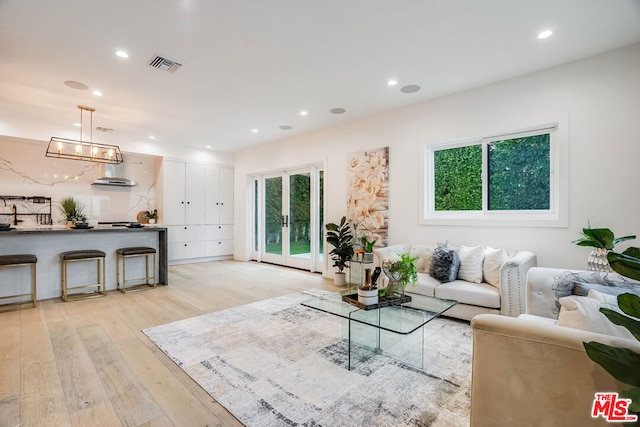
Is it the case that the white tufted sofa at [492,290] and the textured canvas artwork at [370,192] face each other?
no

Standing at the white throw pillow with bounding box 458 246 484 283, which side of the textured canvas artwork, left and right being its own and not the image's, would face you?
left

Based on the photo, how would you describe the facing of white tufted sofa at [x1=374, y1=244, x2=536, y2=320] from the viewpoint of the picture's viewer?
facing the viewer and to the left of the viewer

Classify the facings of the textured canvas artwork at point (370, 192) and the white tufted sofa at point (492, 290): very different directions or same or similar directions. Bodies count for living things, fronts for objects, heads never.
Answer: same or similar directions

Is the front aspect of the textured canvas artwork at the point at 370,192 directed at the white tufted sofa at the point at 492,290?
no

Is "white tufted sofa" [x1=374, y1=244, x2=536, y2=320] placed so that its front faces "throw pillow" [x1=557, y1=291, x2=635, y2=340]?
no

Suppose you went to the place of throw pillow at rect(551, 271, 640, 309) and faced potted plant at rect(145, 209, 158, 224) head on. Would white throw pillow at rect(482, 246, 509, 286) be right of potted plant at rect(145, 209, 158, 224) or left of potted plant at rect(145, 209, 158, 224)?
right

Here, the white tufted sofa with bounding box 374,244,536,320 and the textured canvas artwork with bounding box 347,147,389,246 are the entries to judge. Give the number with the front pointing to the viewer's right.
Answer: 0

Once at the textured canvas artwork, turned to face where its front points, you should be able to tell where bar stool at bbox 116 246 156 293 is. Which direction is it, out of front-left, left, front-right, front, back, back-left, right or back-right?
front-right

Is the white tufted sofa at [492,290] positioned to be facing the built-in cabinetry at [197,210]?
no

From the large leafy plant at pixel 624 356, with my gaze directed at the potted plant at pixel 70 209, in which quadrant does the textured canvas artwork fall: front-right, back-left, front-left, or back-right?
front-right

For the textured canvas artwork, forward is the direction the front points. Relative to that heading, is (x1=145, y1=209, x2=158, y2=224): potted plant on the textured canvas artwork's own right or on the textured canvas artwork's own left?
on the textured canvas artwork's own right

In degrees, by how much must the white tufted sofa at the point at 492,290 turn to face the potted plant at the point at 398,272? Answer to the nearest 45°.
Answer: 0° — it already faces it

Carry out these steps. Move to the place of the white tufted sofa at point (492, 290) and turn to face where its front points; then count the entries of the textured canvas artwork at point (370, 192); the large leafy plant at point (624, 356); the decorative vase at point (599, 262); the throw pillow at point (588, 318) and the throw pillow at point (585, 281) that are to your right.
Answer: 1

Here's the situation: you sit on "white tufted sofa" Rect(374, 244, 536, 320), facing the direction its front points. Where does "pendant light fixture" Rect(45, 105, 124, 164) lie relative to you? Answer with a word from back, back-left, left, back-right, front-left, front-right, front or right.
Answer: front-right

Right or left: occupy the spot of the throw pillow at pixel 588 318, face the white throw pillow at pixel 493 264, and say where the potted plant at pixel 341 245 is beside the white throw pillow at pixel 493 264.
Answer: left

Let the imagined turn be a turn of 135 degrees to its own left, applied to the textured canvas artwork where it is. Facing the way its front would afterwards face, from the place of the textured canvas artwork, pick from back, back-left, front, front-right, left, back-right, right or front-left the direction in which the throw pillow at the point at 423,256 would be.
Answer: front-right

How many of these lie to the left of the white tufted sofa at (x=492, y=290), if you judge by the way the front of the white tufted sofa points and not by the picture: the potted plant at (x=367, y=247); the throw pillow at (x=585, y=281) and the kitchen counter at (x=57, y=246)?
1

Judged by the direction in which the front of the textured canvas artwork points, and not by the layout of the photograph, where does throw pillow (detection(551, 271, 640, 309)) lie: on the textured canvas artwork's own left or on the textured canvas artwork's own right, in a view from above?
on the textured canvas artwork's own left

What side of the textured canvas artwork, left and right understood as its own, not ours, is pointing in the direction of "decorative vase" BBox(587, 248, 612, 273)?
left
